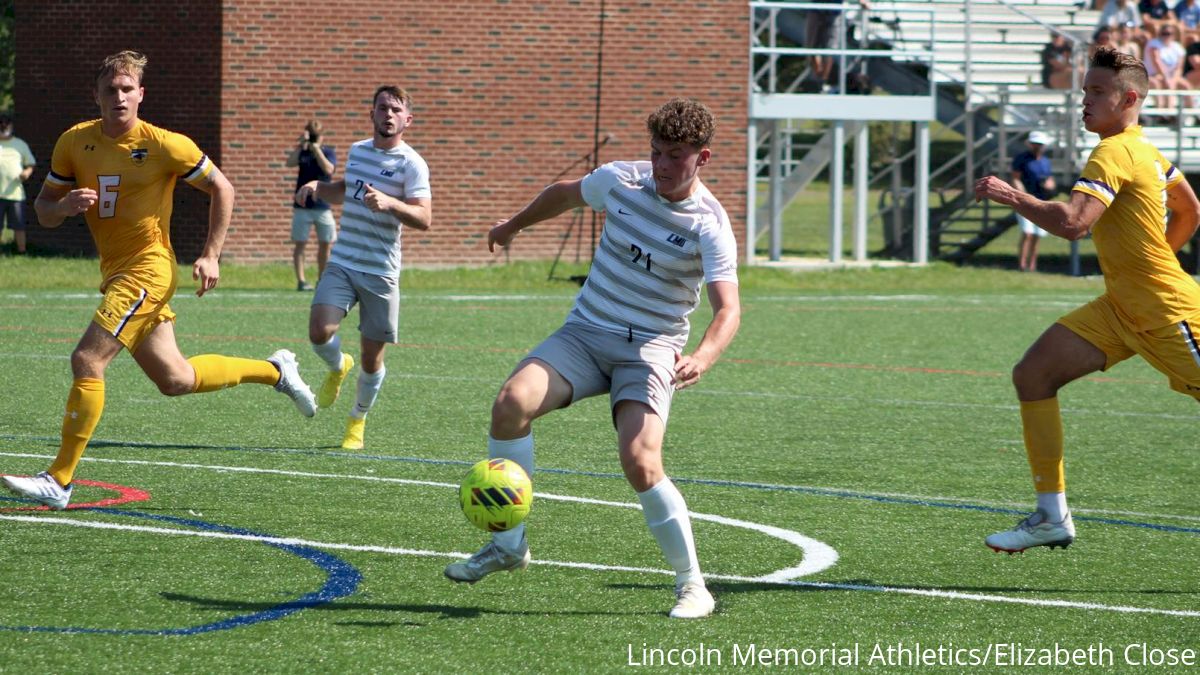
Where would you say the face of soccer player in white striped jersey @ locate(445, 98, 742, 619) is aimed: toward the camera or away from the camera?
toward the camera

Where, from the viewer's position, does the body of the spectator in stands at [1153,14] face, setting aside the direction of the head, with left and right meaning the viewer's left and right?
facing the viewer and to the left of the viewer

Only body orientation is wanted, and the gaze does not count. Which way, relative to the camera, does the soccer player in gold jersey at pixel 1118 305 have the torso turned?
to the viewer's left

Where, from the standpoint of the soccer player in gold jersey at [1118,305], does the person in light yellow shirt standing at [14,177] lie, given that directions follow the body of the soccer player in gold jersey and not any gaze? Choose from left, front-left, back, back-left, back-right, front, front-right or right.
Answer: front-right

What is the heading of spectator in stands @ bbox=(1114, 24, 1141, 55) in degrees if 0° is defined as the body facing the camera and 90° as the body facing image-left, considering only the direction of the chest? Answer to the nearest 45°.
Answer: approximately 45°

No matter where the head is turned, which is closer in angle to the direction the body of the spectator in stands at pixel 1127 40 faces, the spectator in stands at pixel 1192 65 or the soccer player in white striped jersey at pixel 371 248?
the soccer player in white striped jersey

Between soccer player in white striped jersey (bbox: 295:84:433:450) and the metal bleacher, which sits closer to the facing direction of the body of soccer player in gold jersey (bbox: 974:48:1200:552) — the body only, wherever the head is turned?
the soccer player in white striped jersey

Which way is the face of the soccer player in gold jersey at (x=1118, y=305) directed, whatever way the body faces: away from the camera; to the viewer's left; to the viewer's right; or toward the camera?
to the viewer's left

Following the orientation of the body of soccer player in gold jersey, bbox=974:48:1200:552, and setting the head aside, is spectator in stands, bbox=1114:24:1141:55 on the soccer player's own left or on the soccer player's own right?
on the soccer player's own right

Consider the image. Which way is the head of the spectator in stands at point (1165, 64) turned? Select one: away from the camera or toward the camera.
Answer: toward the camera

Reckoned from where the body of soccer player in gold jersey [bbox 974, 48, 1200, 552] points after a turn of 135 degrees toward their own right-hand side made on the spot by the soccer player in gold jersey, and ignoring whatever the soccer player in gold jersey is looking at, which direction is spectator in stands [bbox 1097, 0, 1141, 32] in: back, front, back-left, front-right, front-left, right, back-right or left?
front-left
